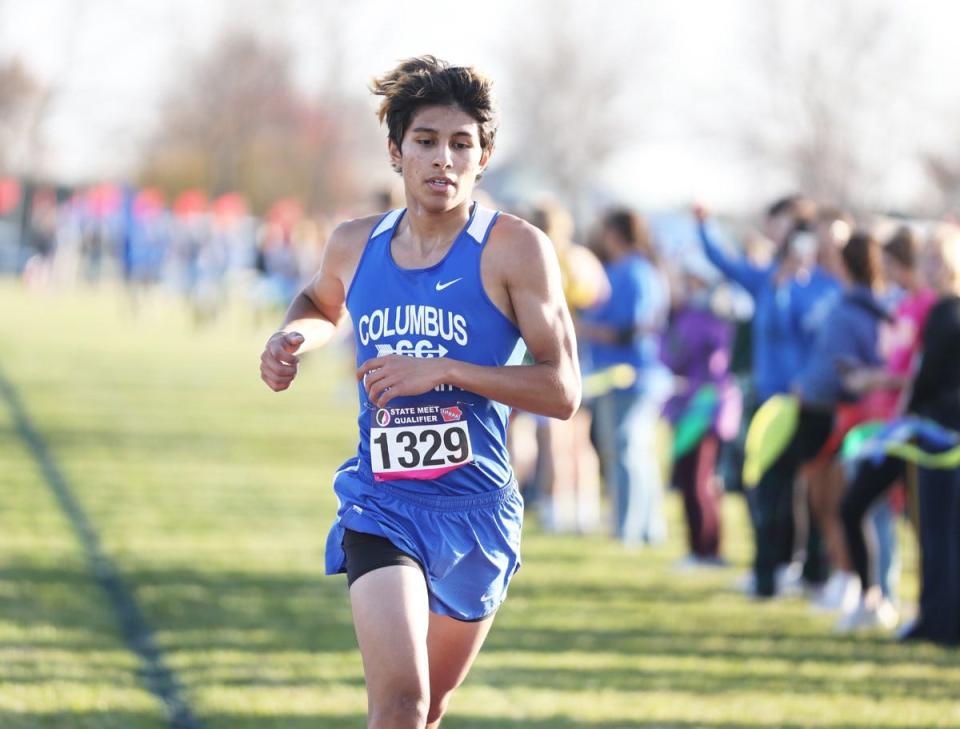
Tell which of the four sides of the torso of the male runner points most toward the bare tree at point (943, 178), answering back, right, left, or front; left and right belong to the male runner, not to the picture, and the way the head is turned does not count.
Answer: back

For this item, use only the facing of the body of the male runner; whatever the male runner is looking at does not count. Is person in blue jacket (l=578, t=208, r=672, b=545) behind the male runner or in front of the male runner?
behind

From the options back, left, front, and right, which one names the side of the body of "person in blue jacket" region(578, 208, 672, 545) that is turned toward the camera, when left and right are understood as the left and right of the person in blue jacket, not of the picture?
left

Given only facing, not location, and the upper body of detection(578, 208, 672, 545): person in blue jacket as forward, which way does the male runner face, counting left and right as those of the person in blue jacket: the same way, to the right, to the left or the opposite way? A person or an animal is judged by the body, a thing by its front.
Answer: to the left

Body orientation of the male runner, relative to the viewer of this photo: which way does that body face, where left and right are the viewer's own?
facing the viewer

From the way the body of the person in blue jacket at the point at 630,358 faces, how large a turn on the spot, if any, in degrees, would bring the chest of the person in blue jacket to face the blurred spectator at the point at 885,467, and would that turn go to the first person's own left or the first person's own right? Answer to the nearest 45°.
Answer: approximately 135° to the first person's own left

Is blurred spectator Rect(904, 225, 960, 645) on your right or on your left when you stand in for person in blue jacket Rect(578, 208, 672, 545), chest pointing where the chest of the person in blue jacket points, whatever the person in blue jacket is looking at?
on your left

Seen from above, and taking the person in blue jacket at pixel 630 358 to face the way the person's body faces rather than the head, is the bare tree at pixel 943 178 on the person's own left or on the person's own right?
on the person's own right

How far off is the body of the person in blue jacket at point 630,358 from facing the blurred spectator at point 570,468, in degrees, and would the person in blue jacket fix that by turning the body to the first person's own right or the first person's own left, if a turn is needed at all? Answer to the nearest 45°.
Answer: approximately 45° to the first person's own right

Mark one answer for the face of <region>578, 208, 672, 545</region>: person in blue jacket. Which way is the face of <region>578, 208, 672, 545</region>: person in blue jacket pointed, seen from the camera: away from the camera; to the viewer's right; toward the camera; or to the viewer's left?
to the viewer's left

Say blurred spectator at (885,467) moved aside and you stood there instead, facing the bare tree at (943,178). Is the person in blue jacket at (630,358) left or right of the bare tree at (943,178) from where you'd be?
left

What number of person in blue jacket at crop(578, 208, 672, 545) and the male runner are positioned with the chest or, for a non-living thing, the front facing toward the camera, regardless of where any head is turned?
1
